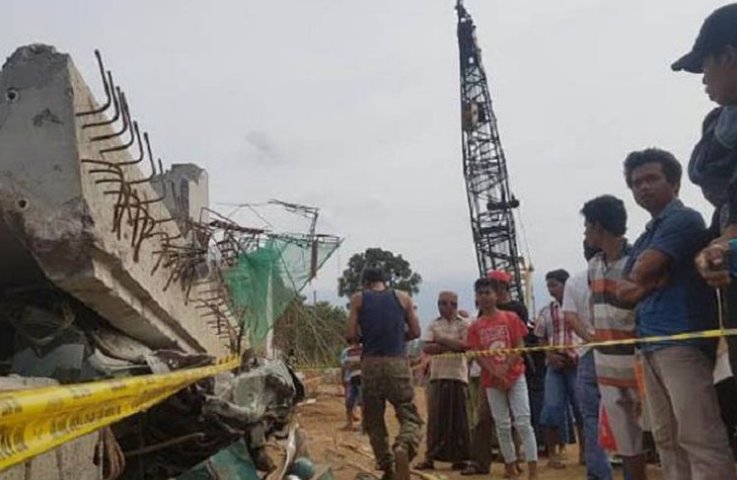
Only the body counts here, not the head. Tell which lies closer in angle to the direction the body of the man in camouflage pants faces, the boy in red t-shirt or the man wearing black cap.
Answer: the boy in red t-shirt

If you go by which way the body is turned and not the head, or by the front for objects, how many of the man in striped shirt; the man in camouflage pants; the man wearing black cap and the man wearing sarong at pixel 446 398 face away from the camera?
1

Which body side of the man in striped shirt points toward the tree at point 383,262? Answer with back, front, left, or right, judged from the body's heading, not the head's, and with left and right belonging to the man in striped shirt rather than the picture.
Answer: right

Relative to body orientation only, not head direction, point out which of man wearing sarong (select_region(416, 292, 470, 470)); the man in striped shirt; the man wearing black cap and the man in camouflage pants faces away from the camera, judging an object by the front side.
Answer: the man in camouflage pants

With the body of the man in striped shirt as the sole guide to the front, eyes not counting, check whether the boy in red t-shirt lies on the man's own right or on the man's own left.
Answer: on the man's own right

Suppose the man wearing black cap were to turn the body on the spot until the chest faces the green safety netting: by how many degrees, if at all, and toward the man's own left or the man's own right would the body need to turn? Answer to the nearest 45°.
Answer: approximately 45° to the man's own right

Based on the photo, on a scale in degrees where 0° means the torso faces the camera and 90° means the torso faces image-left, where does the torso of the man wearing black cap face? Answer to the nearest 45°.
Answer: approximately 90°

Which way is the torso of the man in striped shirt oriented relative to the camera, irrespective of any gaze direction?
to the viewer's left

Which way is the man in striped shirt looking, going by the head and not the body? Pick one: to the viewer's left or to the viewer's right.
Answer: to the viewer's left

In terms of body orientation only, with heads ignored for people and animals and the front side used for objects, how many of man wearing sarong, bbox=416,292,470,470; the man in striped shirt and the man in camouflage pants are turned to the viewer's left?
1

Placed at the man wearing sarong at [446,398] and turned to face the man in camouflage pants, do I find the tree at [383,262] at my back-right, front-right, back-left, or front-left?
back-right

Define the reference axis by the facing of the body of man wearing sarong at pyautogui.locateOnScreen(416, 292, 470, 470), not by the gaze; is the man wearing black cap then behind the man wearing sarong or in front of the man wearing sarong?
in front

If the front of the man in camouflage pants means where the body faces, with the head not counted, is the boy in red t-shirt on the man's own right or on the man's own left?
on the man's own right

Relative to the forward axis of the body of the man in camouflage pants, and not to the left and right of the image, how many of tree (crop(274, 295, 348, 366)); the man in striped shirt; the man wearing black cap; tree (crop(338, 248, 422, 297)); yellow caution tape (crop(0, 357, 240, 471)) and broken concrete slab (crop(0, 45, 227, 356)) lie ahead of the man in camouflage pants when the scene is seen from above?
2

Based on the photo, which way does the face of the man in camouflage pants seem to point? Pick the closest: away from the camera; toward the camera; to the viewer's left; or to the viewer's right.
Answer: away from the camera

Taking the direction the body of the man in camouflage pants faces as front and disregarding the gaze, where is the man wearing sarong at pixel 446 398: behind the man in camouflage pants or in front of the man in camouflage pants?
in front

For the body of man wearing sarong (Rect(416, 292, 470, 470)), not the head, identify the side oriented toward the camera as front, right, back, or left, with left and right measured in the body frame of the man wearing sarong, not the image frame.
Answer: front

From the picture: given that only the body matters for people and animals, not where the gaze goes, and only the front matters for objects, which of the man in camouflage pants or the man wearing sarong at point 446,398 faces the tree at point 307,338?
the man in camouflage pants

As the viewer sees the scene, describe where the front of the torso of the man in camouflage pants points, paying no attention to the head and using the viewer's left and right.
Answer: facing away from the viewer

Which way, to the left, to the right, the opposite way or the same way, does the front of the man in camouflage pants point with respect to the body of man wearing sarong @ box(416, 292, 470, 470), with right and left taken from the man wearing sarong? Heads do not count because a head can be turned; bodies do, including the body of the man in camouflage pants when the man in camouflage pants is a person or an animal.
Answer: the opposite way
